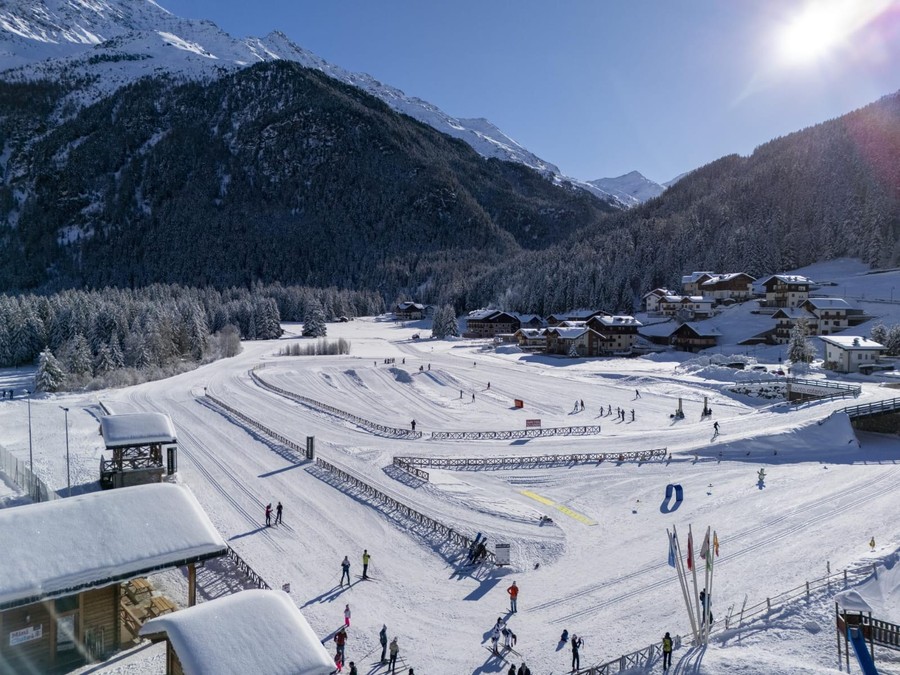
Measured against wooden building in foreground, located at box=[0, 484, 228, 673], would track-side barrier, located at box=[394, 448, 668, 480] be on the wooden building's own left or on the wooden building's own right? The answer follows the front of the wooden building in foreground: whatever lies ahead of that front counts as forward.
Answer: on the wooden building's own left

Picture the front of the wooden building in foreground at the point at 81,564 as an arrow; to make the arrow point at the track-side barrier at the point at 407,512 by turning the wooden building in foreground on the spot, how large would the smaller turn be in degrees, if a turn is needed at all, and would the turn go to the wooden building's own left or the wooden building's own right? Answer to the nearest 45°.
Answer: approximately 90° to the wooden building's own left

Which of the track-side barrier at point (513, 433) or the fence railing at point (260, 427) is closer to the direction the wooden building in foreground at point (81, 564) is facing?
the track-side barrier

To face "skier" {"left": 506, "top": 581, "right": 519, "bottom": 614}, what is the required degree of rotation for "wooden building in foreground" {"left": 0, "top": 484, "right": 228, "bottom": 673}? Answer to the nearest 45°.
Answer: approximately 45° to its left

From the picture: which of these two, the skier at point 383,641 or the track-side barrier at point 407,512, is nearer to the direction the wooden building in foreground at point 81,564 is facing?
the skier

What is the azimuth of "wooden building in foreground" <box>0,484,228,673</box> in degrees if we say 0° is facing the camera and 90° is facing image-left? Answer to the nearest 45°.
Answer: approximately 315°
